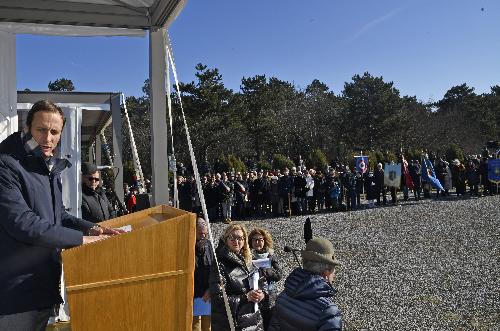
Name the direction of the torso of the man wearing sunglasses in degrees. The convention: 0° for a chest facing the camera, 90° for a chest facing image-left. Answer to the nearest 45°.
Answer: approximately 315°

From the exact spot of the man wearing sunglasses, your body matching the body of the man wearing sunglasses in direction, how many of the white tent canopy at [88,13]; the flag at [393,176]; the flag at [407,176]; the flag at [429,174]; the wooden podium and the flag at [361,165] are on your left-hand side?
4

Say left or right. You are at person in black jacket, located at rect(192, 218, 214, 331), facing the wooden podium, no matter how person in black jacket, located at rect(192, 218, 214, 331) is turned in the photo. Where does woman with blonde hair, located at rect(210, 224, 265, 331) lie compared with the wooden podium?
left

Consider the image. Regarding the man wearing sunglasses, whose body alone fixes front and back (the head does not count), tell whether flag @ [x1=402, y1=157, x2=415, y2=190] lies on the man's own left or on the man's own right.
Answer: on the man's own left

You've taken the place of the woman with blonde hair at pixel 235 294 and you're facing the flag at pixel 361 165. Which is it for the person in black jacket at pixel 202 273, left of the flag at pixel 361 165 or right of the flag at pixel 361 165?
left

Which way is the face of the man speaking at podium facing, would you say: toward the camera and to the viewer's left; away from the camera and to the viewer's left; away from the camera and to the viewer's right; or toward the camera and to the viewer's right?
toward the camera and to the viewer's right

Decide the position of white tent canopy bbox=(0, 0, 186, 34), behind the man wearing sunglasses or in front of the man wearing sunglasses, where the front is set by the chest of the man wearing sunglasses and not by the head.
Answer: in front

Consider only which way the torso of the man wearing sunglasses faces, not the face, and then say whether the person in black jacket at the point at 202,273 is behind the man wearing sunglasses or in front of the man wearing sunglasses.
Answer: in front

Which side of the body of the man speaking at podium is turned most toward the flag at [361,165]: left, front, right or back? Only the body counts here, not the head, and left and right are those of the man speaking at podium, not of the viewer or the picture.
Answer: left

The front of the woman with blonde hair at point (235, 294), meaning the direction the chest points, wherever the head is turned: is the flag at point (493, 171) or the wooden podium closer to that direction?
the wooden podium
